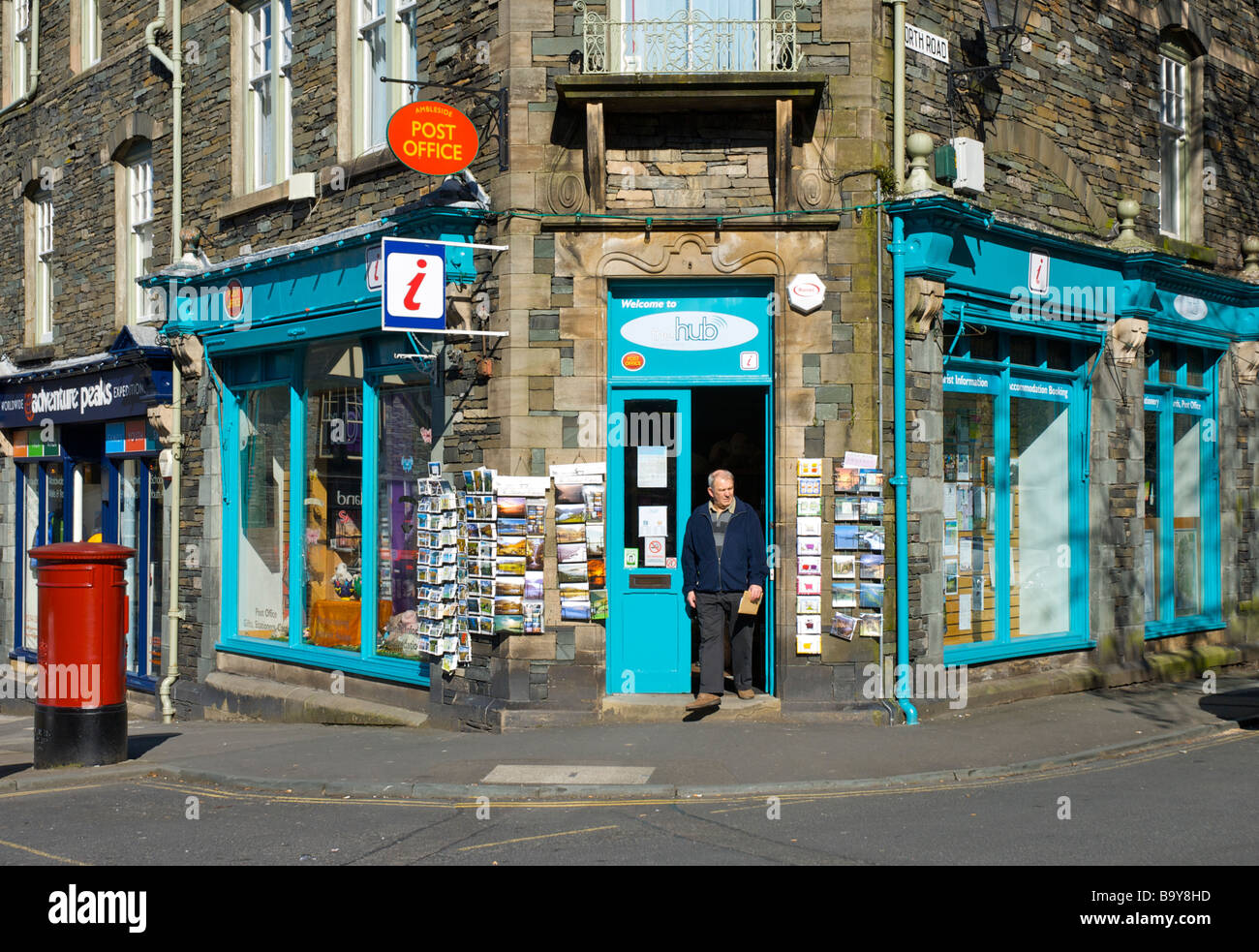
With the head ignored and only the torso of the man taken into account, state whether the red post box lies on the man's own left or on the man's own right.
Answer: on the man's own right

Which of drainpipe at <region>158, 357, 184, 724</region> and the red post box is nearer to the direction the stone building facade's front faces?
the red post box

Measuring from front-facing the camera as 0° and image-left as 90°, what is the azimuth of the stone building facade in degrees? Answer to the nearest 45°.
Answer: approximately 0°

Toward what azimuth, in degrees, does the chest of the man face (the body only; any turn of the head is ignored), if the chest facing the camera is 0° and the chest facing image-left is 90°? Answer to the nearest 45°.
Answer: approximately 0°

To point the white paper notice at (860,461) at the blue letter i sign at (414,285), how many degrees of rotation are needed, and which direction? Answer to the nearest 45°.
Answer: approximately 90° to its right

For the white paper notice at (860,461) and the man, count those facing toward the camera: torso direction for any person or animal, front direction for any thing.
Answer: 2

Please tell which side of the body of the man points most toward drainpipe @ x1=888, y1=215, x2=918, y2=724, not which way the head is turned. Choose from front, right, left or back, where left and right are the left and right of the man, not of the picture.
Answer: left
